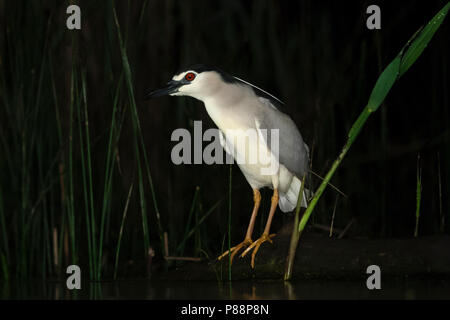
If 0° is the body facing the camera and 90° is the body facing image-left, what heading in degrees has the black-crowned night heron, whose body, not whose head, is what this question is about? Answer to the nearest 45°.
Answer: approximately 45°

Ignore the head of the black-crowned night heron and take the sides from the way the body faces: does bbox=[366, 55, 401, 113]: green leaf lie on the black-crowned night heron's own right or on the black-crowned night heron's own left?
on the black-crowned night heron's own left

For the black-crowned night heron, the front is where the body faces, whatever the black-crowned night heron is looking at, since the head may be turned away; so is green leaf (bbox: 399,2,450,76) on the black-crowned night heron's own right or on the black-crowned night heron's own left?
on the black-crowned night heron's own left
